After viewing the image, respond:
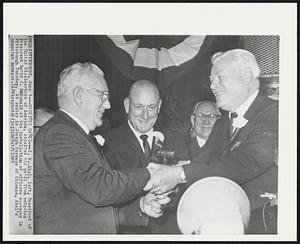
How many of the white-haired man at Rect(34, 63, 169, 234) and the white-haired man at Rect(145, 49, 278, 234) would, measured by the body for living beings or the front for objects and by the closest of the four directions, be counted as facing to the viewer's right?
1

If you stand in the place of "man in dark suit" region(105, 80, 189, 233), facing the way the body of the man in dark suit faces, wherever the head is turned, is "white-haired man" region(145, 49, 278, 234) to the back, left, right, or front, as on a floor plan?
left

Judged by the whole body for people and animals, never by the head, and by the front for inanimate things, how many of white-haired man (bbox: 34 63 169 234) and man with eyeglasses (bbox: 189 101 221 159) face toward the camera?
1

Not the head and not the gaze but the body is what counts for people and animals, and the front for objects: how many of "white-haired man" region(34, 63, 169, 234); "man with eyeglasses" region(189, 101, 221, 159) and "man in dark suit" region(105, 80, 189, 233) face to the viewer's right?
1

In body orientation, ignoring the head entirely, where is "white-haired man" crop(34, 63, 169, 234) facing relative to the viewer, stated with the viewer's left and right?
facing to the right of the viewer

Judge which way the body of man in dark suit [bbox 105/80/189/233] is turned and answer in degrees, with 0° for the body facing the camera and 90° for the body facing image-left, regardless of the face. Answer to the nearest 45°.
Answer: approximately 0°

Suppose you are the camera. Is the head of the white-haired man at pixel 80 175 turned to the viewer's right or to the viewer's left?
to the viewer's right

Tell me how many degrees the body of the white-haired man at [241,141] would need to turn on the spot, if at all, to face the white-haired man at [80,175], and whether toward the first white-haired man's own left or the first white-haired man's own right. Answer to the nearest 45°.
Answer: approximately 45° to the first white-haired man's own right

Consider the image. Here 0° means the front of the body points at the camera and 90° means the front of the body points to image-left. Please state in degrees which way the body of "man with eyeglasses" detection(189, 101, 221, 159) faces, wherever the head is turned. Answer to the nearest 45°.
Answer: approximately 0°

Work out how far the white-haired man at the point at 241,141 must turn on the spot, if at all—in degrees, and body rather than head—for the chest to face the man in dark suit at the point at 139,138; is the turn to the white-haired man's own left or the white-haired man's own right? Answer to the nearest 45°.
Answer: approximately 45° to the white-haired man's own right

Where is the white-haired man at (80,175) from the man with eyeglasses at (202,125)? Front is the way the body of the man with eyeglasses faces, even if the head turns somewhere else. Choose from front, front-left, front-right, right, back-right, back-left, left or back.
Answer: right

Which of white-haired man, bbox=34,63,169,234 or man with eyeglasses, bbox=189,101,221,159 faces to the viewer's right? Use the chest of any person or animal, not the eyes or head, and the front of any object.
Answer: the white-haired man

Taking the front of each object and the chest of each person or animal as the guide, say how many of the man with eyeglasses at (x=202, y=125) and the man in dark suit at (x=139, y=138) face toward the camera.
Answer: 2

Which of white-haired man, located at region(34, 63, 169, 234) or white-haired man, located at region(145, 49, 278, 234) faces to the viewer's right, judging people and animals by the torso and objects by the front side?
white-haired man, located at region(34, 63, 169, 234)
